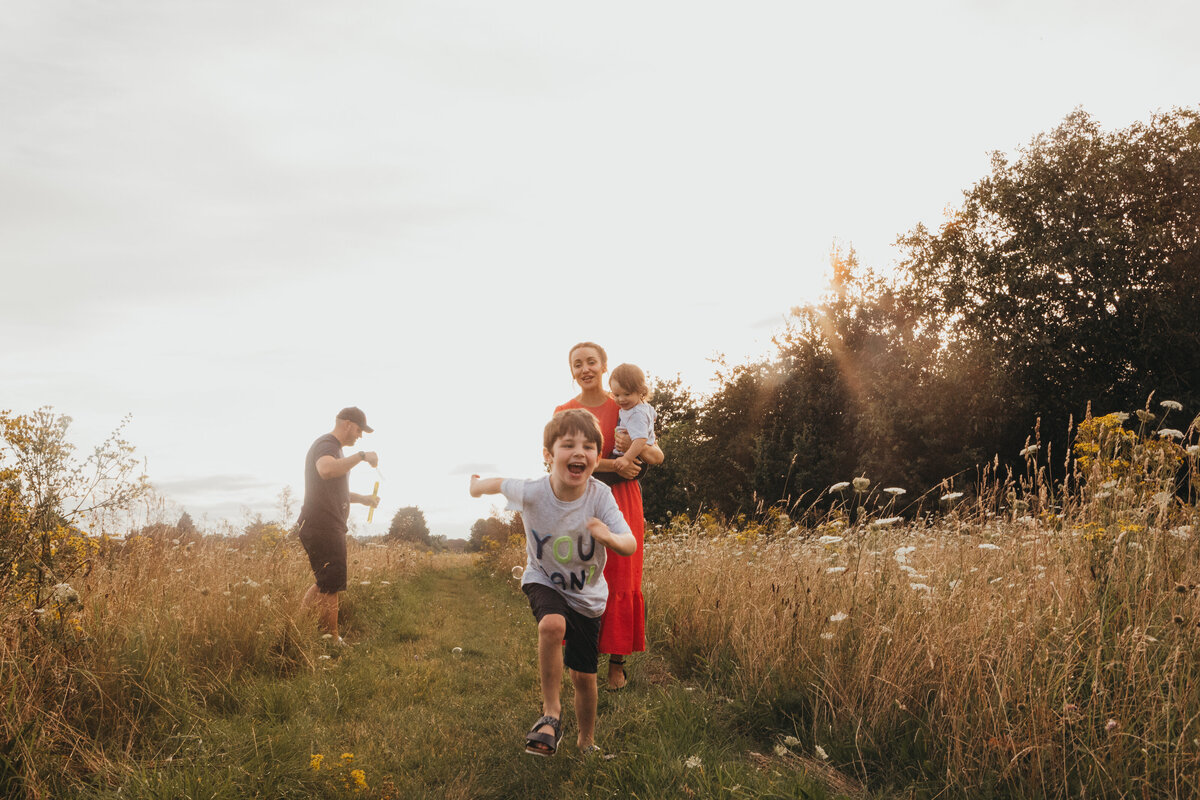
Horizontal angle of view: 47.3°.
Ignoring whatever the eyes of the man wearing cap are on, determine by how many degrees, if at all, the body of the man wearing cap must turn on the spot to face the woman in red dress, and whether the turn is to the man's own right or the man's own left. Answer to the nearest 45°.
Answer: approximately 45° to the man's own right

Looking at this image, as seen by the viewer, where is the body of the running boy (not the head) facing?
toward the camera

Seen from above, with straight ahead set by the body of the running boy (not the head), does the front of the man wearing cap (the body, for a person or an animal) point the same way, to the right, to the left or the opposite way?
to the left

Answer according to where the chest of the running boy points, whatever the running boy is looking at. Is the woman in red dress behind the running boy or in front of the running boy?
behind

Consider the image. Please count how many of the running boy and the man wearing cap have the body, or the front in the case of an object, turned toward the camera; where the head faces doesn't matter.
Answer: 1

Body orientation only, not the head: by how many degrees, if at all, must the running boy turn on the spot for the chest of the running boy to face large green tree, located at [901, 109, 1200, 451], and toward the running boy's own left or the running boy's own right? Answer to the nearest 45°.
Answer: approximately 135° to the running boy's own left

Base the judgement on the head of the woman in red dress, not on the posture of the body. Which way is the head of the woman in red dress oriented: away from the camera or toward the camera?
toward the camera

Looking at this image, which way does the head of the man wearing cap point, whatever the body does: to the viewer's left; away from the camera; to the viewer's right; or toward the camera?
to the viewer's right

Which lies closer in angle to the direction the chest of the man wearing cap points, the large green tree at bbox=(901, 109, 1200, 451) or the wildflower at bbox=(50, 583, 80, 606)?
the large green tree

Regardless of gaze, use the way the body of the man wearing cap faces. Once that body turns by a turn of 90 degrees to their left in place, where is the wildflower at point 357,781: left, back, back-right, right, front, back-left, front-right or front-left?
back

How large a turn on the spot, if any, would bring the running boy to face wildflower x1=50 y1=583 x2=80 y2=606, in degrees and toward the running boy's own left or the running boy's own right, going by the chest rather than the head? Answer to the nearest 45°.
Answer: approximately 90° to the running boy's own right

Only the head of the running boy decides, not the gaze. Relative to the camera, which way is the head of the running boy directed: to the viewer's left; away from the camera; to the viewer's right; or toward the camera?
toward the camera

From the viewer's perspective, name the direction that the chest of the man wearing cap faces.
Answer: to the viewer's right
